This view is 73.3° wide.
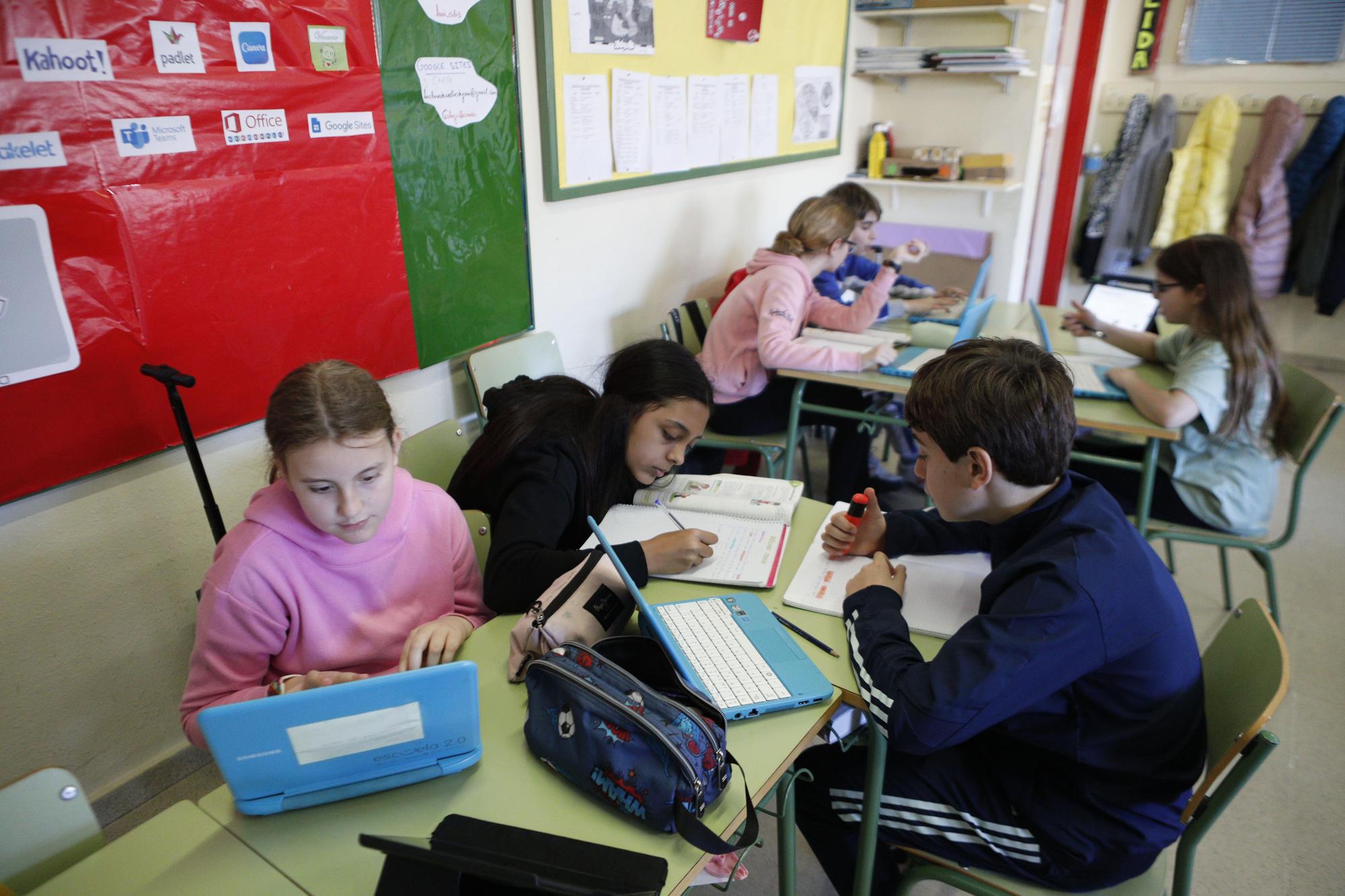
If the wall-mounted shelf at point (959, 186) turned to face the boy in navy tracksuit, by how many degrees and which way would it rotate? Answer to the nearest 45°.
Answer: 0° — it already faces them

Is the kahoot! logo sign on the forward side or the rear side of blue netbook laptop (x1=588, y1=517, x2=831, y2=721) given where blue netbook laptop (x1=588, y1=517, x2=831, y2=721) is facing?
on the rear side

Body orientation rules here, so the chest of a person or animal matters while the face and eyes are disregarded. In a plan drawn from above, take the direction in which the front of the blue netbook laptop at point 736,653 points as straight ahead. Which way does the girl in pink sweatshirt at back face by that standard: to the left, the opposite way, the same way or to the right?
the same way

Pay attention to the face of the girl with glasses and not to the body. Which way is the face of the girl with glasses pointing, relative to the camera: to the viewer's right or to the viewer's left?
to the viewer's left

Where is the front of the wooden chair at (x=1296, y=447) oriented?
to the viewer's left

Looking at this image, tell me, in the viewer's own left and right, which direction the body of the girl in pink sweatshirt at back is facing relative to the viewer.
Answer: facing to the right of the viewer

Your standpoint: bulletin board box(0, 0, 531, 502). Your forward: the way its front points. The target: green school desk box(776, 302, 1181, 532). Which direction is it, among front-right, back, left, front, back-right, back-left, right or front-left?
front-left

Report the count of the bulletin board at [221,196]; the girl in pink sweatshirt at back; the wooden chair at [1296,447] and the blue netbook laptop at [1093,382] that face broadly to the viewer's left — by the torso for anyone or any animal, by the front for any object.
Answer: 1

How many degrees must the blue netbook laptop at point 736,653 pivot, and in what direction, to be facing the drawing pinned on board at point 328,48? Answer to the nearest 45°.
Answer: approximately 135° to its left

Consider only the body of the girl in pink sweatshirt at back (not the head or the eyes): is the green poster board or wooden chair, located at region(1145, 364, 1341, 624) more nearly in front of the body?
the wooden chair

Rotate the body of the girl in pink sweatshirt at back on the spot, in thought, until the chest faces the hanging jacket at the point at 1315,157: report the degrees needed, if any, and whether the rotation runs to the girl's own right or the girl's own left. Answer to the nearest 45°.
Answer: approximately 45° to the girl's own left

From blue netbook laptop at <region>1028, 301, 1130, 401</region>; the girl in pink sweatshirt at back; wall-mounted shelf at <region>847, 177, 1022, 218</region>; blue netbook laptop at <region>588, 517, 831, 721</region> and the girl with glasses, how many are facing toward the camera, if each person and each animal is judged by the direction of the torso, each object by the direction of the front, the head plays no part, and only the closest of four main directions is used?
1

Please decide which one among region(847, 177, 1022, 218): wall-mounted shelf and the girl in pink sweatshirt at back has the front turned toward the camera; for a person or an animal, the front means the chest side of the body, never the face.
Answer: the wall-mounted shelf

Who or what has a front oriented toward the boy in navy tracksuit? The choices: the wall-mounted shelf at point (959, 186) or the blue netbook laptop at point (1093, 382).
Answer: the wall-mounted shelf

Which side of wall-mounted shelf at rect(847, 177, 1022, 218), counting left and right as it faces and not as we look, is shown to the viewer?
front

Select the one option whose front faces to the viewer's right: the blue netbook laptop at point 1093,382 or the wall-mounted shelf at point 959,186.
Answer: the blue netbook laptop

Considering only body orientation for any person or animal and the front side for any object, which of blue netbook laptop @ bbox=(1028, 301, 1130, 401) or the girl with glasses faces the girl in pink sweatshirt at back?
the girl with glasses

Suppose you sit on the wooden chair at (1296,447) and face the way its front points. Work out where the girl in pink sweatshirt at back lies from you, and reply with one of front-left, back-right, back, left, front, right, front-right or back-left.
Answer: front

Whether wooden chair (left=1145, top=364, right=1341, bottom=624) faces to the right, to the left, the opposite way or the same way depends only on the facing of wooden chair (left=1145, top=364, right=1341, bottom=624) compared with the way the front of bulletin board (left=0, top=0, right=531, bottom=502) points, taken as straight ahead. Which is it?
the opposite way

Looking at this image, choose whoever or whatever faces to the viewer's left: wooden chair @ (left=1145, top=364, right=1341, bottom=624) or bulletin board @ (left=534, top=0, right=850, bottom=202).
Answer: the wooden chair

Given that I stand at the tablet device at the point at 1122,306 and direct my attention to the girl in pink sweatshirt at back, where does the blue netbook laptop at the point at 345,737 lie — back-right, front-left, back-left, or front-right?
front-left

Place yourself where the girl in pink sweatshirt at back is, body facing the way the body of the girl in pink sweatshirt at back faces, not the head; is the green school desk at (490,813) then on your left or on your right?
on your right
